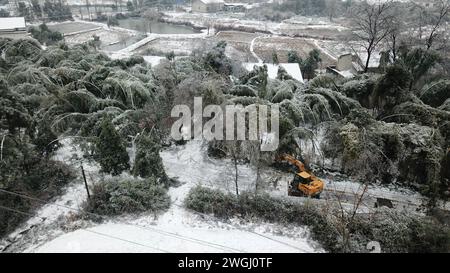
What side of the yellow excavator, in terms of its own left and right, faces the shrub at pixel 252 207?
left

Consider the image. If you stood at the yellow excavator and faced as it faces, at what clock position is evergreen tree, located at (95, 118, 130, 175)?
The evergreen tree is roughly at 10 o'clock from the yellow excavator.

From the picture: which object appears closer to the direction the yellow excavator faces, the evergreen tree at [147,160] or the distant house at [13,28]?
the distant house

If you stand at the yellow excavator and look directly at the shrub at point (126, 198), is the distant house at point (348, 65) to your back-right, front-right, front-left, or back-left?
back-right

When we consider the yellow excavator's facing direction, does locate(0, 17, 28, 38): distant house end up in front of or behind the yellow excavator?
in front

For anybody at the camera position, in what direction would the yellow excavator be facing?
facing away from the viewer and to the left of the viewer

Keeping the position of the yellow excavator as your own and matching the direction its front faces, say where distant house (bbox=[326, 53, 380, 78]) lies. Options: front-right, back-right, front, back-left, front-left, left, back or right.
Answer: front-right

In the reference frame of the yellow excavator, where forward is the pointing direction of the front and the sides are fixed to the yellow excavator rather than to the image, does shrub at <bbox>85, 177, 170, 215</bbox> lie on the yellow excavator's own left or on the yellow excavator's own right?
on the yellow excavator's own left

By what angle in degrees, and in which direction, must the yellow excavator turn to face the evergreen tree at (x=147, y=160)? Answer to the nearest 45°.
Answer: approximately 45° to its left
